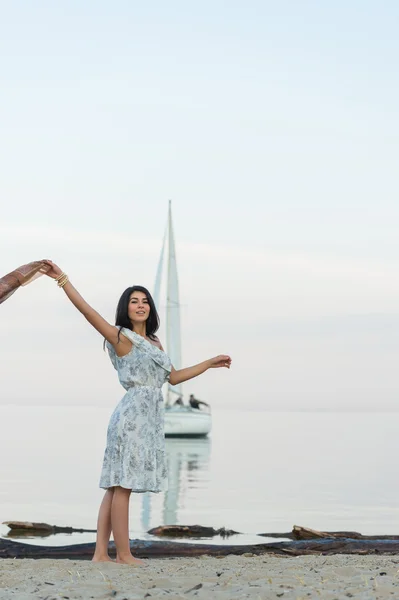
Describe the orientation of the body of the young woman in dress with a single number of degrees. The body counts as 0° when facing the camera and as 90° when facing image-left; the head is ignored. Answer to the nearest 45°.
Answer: approximately 315°

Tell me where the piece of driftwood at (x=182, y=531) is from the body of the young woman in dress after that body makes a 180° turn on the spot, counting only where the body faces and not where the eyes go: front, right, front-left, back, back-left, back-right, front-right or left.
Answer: front-right

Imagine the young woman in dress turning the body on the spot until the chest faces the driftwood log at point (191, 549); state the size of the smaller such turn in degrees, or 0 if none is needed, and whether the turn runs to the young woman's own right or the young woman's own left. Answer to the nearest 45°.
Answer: approximately 135° to the young woman's own left

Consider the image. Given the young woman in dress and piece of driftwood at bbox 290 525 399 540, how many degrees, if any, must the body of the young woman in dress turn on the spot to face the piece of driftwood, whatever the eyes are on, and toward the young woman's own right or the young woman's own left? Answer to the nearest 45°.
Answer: approximately 90° to the young woman's own left

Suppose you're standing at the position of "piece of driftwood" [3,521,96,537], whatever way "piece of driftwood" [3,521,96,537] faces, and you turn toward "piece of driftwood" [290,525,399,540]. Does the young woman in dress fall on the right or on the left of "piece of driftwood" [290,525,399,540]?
right

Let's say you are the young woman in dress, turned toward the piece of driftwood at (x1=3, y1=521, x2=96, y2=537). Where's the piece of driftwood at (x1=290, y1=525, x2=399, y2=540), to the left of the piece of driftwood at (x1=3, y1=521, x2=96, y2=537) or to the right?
right
